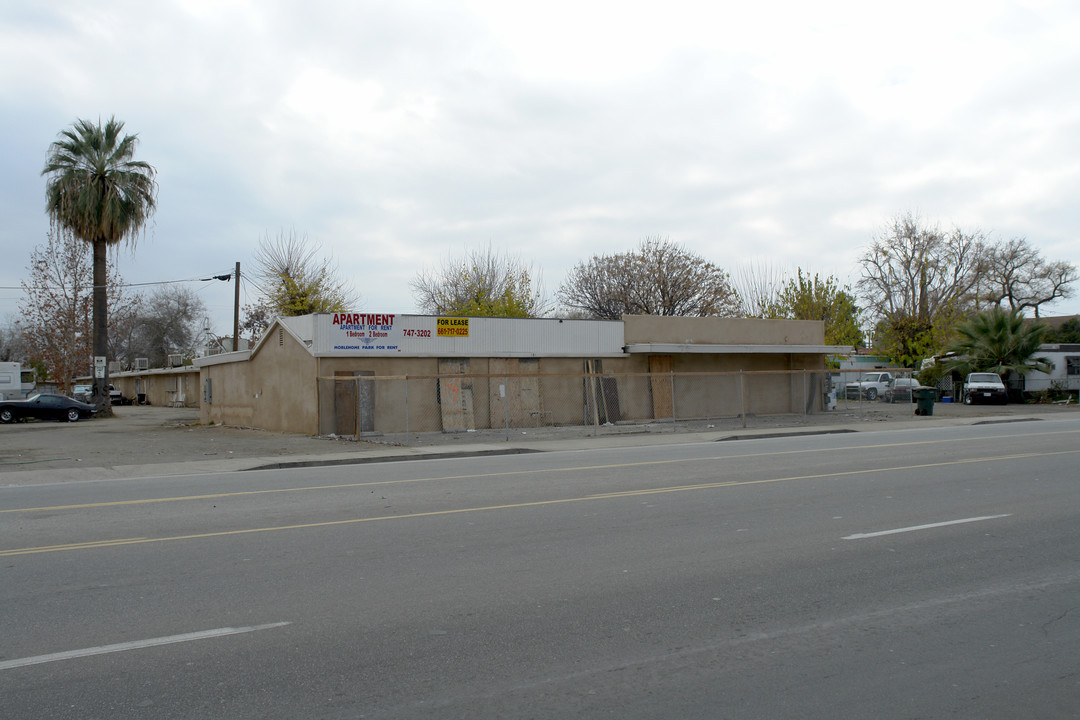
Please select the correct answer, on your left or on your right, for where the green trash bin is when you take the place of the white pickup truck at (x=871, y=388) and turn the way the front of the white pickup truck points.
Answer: on your left

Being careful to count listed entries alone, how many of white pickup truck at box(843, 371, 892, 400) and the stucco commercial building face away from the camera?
0

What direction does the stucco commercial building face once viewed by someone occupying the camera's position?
facing the viewer and to the right of the viewer

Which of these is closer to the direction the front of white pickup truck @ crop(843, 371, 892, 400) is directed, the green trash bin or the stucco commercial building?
the stucco commercial building

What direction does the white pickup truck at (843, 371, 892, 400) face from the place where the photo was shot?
facing the viewer and to the left of the viewer

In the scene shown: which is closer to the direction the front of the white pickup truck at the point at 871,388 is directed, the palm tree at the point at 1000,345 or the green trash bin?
the green trash bin

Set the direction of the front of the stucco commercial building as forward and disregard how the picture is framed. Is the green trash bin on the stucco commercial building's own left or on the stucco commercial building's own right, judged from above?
on the stucco commercial building's own left

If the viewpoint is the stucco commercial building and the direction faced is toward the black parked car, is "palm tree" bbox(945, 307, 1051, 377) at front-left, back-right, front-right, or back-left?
back-right

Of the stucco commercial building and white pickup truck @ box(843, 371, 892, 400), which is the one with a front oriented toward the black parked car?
the white pickup truck

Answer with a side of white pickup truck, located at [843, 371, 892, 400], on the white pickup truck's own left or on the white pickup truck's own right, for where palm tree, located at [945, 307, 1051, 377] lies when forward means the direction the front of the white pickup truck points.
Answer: on the white pickup truck's own left

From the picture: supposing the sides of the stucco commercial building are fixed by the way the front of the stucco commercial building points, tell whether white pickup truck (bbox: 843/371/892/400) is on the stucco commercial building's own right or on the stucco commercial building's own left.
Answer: on the stucco commercial building's own left

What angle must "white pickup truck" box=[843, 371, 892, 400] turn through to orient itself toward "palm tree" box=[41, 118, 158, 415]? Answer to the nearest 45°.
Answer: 0° — it already faces it

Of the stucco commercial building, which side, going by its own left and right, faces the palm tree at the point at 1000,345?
left
